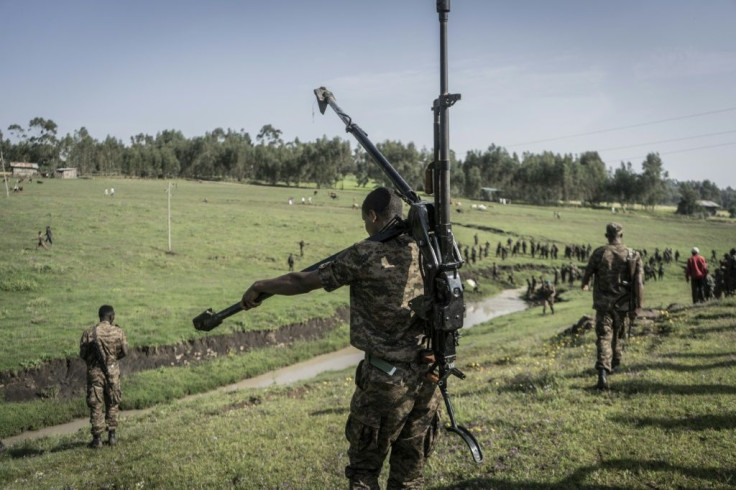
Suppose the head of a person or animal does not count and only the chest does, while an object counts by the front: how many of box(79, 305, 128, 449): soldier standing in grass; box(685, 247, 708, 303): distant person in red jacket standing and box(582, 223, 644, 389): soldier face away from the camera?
3

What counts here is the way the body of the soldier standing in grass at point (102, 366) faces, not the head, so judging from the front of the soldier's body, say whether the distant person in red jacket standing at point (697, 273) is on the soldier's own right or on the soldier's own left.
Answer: on the soldier's own right

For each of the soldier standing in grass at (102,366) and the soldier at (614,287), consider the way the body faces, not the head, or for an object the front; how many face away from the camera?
2

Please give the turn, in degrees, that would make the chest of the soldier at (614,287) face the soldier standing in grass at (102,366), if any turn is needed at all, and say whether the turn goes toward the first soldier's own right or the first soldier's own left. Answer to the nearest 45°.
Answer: approximately 90° to the first soldier's own left

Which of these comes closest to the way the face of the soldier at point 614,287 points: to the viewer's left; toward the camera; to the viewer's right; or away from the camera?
away from the camera

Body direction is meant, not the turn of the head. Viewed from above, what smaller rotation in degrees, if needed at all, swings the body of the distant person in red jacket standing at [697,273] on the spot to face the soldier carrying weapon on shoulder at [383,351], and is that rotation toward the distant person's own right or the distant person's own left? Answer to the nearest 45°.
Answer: approximately 180°

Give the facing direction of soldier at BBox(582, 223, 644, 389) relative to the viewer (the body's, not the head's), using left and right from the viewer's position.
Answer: facing away from the viewer

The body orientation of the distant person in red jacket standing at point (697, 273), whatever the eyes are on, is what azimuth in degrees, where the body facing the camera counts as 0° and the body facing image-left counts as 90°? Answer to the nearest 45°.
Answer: approximately 180°

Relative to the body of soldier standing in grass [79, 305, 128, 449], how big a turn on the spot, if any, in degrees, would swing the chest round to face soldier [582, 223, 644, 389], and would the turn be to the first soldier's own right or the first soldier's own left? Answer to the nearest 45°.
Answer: approximately 135° to the first soldier's own right

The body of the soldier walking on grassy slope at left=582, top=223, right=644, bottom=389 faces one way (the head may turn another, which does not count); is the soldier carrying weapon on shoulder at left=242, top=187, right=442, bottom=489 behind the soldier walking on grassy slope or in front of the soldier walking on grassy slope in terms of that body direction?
behind

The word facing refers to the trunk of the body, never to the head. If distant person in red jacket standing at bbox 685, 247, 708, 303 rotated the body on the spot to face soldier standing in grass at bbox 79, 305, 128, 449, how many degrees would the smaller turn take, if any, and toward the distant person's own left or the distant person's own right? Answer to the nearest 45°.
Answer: approximately 135° to the distant person's own left

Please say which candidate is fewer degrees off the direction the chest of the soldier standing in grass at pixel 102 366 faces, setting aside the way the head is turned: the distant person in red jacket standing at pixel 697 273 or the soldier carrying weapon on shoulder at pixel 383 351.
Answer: the distant person in red jacket standing

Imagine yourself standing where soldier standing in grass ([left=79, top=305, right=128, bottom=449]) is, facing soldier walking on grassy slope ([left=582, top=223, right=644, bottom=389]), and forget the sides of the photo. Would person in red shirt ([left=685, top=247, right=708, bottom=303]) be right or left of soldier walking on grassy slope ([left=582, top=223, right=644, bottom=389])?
left

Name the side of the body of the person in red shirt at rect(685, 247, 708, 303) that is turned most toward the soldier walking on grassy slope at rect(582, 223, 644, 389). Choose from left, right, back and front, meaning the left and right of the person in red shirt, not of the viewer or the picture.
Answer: back

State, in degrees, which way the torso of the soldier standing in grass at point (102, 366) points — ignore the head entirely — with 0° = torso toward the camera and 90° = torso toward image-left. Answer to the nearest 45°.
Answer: approximately 180°
